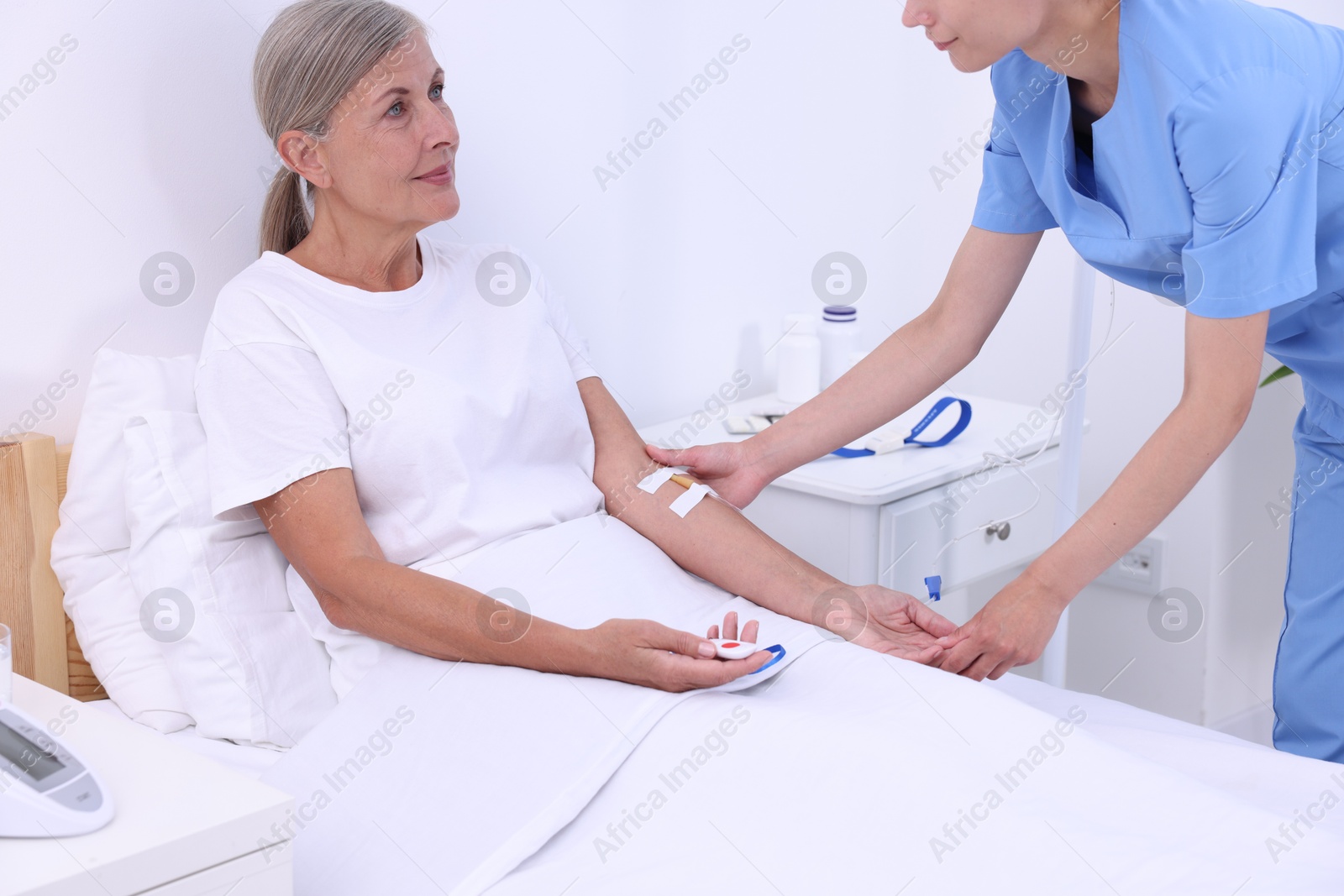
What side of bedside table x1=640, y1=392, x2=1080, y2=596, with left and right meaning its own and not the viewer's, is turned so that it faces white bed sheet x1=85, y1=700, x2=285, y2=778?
right

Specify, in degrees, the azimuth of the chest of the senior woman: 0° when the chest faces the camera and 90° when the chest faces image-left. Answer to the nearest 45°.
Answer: approximately 315°

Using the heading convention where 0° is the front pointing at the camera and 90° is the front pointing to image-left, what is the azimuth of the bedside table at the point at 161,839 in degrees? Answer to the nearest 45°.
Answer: approximately 315°

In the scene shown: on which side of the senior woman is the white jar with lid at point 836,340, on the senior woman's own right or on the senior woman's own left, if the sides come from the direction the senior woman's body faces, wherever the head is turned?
on the senior woman's own left

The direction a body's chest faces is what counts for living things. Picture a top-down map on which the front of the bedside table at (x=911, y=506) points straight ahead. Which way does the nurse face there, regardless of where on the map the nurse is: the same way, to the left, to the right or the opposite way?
to the right

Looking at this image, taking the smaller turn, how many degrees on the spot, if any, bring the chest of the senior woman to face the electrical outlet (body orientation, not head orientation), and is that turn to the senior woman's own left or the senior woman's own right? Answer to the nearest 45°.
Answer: approximately 90° to the senior woman's own left

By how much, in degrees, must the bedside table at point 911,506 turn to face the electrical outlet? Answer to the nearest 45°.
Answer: approximately 90° to its left
